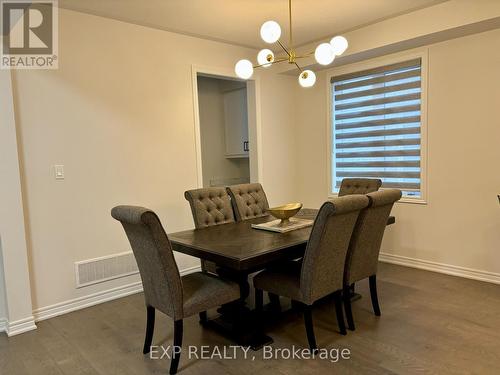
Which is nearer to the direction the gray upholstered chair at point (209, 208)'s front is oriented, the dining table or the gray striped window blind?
the dining table

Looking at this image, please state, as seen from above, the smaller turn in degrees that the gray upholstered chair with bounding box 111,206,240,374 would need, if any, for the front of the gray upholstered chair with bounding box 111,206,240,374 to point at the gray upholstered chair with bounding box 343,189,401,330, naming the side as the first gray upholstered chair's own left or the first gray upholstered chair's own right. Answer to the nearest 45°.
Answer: approximately 45° to the first gray upholstered chair's own right

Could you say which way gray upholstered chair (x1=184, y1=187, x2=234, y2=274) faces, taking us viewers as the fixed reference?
facing the viewer and to the right of the viewer

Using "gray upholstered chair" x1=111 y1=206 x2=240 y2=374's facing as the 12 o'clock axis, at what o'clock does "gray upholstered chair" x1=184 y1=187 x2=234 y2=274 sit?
"gray upholstered chair" x1=184 y1=187 x2=234 y2=274 is roughly at 11 o'clock from "gray upholstered chair" x1=111 y1=206 x2=240 y2=374.

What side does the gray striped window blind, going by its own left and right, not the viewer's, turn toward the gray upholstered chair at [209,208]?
front

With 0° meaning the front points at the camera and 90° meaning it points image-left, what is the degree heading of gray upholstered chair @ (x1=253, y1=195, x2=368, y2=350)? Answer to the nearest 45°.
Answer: approximately 135°

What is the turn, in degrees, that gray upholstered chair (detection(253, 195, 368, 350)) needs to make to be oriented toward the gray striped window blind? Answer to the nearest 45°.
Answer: approximately 45° to its right

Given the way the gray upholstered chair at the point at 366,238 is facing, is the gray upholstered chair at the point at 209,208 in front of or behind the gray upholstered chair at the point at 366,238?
in front

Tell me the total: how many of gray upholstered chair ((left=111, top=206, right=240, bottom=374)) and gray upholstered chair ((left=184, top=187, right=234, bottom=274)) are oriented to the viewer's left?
0

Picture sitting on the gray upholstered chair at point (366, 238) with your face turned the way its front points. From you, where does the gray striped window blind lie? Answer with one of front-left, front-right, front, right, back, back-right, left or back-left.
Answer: front-right

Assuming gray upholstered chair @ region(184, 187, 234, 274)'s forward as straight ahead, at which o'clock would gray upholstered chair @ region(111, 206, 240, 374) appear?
gray upholstered chair @ region(111, 206, 240, 374) is roughly at 2 o'clock from gray upholstered chair @ region(184, 187, 234, 274).

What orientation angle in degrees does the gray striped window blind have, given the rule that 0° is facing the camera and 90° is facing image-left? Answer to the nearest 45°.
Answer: approximately 45°

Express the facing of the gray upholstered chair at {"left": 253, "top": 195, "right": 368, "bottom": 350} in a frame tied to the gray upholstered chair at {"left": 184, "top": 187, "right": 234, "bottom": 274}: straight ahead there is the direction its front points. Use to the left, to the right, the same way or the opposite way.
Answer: the opposite way

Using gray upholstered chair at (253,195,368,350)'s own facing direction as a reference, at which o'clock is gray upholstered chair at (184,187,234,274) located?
gray upholstered chair at (184,187,234,274) is roughly at 12 o'clock from gray upholstered chair at (253,195,368,350).

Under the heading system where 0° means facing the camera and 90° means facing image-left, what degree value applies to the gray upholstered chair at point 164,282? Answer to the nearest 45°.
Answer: approximately 225°
